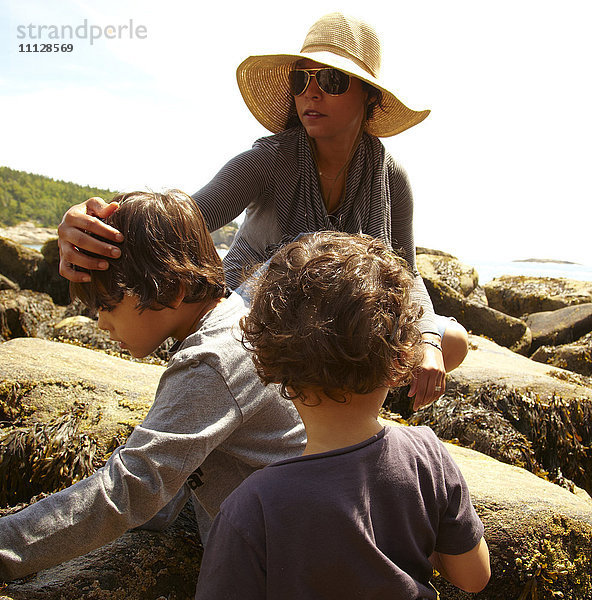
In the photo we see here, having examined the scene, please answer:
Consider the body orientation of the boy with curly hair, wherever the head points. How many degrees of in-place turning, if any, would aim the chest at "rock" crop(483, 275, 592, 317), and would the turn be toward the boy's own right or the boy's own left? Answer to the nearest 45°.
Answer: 0° — they already face it

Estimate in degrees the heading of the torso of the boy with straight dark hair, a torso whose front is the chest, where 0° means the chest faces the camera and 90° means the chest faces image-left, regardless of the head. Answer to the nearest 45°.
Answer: approximately 90°

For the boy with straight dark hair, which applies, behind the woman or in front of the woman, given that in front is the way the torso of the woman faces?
in front

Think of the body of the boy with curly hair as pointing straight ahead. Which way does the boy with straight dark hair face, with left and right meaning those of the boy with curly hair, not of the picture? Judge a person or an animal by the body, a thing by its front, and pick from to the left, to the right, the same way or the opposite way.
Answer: to the left

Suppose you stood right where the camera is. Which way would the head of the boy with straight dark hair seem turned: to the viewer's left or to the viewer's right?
to the viewer's left

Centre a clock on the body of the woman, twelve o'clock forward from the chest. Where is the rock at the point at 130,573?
The rock is roughly at 1 o'clock from the woman.

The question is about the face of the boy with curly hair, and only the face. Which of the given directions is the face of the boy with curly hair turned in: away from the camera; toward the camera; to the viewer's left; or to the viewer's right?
away from the camera

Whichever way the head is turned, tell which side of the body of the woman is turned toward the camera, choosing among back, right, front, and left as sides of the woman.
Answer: front

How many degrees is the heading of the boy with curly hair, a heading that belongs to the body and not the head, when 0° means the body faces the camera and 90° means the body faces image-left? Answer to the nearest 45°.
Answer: approximately 180°

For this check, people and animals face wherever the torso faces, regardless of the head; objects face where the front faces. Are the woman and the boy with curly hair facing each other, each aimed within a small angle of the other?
yes

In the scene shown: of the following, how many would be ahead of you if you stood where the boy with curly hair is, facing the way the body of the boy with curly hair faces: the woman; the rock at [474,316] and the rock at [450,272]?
3

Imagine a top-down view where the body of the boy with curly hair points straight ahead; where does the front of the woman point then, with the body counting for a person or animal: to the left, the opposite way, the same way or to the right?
the opposite way

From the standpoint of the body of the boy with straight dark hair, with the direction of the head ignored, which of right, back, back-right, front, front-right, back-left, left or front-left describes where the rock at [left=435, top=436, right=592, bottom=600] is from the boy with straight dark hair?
back

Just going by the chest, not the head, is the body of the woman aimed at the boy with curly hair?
yes

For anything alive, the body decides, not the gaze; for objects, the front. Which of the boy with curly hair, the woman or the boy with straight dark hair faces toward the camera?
the woman

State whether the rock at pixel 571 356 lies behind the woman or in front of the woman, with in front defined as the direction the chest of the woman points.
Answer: behind
